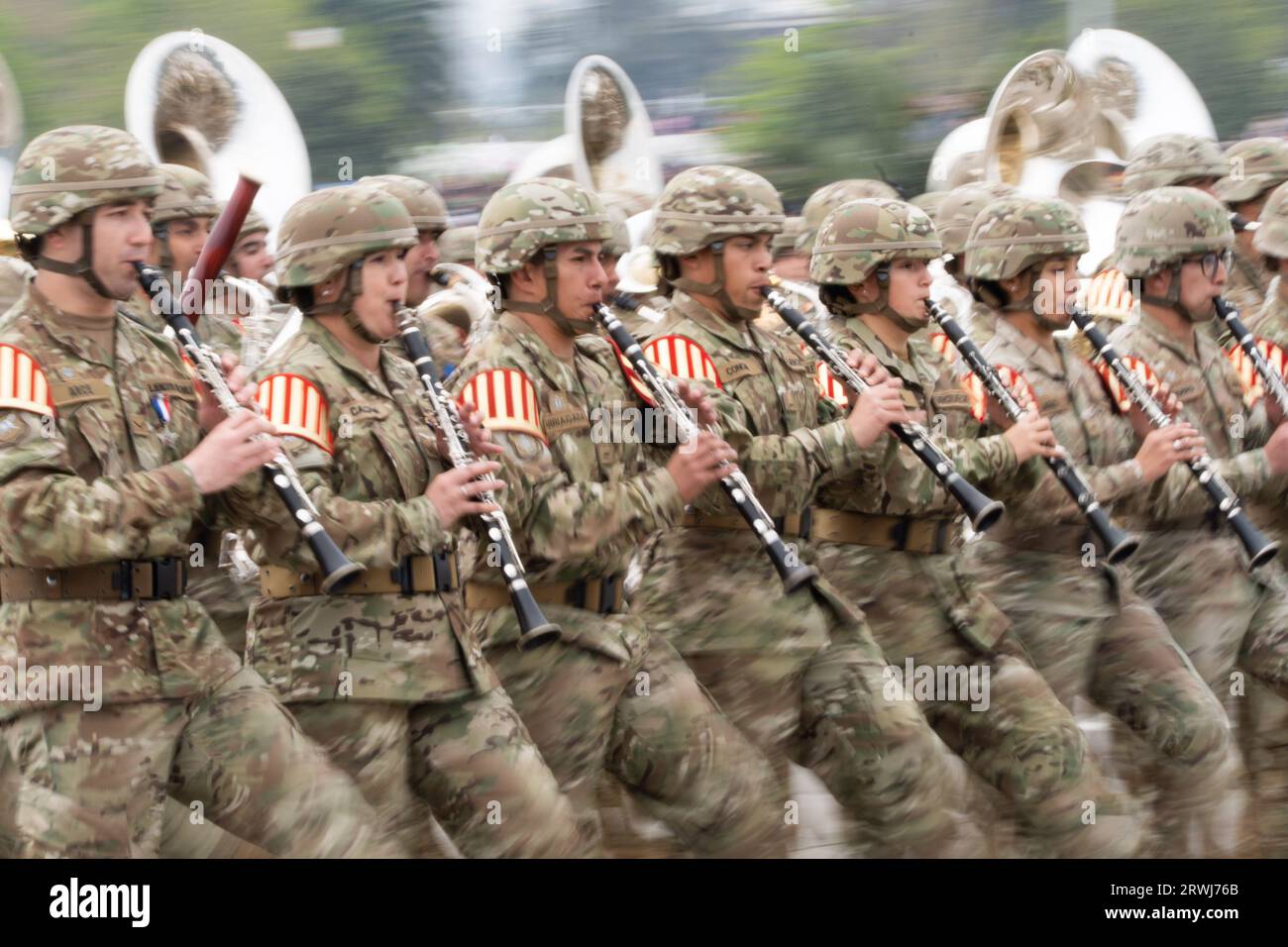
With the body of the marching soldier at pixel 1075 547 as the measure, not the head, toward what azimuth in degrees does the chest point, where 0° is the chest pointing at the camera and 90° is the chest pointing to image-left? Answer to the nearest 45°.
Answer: approximately 315°

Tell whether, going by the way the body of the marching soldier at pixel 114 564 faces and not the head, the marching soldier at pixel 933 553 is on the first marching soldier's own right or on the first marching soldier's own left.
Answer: on the first marching soldier's own left

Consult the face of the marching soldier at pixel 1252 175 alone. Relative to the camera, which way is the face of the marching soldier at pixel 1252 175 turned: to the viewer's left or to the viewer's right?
to the viewer's right

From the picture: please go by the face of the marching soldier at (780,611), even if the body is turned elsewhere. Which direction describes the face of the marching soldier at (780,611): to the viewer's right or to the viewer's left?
to the viewer's right

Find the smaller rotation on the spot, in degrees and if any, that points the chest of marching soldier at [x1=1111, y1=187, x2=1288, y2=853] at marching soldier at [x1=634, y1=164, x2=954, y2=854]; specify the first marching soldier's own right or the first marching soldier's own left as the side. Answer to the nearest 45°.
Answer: approximately 90° to the first marching soldier's own right

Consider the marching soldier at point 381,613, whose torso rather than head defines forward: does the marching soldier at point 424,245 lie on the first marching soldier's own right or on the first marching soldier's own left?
on the first marching soldier's own left

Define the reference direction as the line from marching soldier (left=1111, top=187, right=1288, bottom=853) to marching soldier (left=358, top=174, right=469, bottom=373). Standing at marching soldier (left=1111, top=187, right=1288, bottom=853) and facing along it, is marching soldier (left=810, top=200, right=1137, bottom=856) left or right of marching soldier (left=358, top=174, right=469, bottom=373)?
left

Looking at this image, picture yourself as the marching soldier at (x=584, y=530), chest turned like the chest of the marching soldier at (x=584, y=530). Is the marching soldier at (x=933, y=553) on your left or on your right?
on your left

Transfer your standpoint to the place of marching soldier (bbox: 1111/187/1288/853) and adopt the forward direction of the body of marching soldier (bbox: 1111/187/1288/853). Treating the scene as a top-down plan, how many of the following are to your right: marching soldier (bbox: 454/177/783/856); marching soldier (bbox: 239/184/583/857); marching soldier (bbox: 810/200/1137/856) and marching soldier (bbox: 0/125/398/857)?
4
